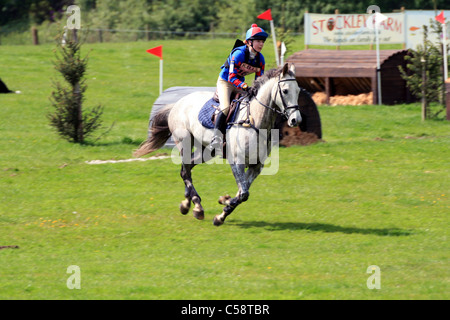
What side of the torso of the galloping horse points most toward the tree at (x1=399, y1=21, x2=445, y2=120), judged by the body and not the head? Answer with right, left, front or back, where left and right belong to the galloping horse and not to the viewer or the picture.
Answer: left

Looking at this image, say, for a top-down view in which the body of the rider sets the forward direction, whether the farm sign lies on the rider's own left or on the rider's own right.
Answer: on the rider's own left

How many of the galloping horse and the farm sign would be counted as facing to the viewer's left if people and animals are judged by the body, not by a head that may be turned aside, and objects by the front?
0

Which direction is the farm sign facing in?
toward the camera

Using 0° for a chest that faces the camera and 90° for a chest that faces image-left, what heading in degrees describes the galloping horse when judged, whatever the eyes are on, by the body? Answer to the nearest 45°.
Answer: approximately 315°

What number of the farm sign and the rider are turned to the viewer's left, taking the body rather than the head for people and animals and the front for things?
0

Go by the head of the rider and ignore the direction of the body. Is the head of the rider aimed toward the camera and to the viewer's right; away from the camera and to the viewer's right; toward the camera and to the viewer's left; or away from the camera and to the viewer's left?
toward the camera and to the viewer's right

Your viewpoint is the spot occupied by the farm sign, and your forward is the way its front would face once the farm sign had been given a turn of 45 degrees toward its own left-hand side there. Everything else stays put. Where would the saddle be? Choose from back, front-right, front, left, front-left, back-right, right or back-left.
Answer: front-right

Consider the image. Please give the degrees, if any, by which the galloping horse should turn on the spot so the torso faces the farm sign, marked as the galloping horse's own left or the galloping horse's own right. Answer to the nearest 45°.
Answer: approximately 135° to the galloping horse's own left

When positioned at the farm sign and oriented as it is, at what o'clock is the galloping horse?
The galloping horse is roughly at 12 o'clock from the farm sign.
